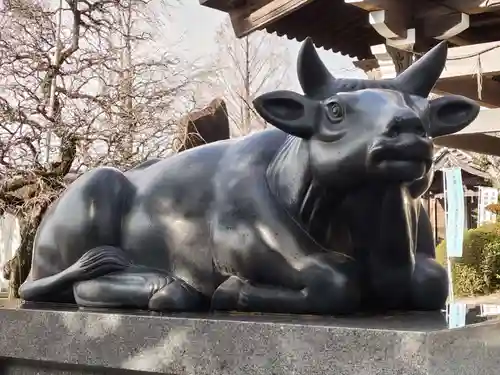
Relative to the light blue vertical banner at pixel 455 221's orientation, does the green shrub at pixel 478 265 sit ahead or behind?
behind

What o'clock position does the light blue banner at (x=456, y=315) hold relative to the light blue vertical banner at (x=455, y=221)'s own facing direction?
the light blue banner at (x=456, y=315) is roughly at 12 o'clock from the light blue vertical banner at (x=455, y=221).

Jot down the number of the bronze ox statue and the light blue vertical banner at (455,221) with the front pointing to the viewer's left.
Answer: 0

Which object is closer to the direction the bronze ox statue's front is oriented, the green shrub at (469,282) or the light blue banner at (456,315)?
the light blue banner

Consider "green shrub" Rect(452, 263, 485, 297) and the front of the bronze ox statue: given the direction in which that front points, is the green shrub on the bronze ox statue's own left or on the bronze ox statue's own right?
on the bronze ox statue's own left

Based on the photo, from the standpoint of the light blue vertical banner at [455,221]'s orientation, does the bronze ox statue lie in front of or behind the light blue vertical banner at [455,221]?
in front
